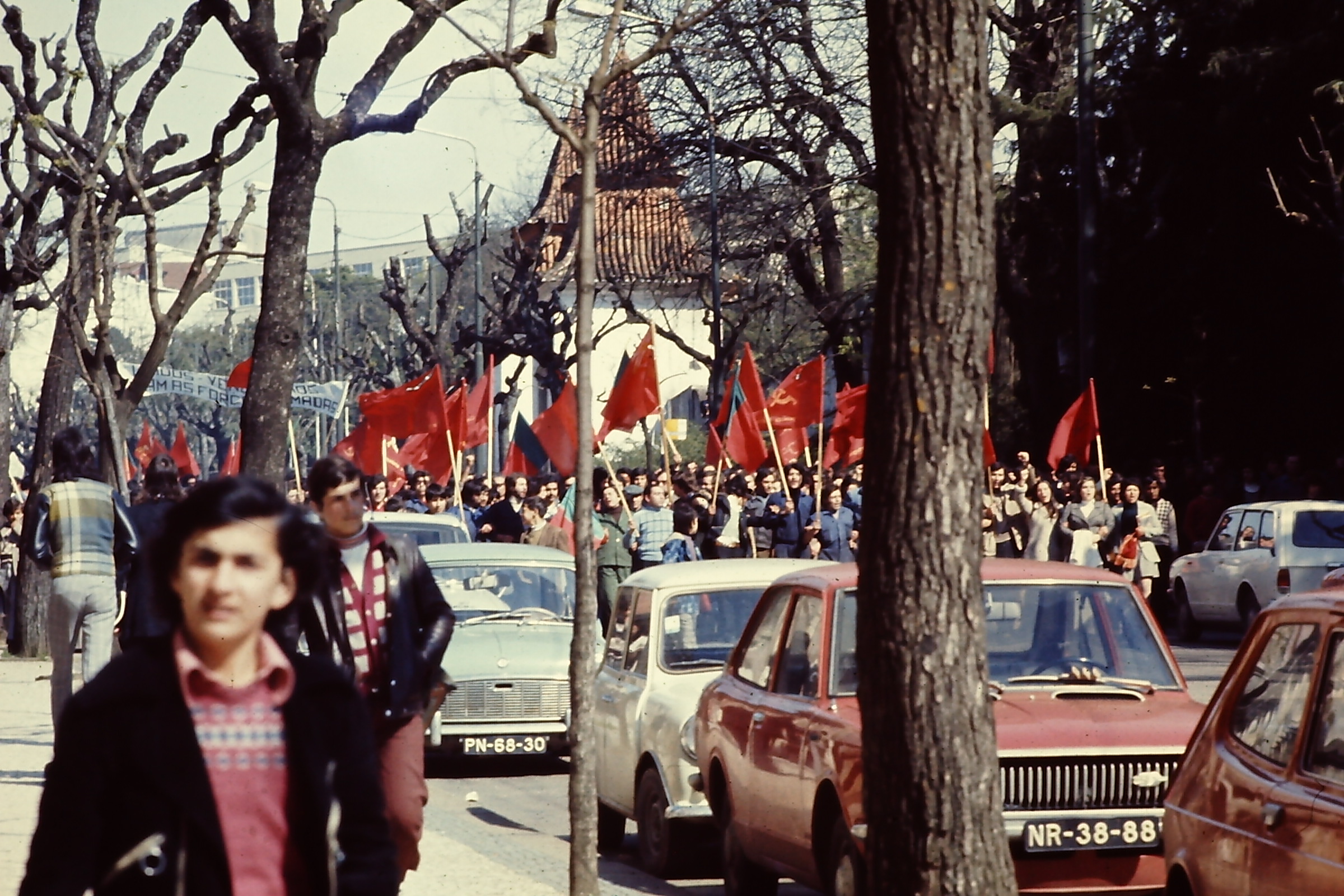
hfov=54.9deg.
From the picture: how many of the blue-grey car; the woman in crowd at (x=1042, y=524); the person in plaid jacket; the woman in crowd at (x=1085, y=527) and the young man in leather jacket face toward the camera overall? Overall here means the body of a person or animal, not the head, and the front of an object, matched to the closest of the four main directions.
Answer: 4

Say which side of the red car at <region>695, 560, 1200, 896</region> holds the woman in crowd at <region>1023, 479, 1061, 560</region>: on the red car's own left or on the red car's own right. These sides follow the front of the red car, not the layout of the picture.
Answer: on the red car's own left

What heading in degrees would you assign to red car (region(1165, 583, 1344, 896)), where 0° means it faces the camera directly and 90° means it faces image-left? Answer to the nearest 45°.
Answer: approximately 315°

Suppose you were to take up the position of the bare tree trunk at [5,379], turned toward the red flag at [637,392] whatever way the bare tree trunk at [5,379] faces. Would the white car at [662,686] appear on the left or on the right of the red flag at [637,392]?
right

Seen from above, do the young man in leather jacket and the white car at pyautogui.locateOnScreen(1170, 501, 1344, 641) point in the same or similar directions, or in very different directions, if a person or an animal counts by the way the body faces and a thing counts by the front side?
very different directions

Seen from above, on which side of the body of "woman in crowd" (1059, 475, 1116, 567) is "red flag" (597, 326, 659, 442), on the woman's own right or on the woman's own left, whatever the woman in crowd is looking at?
on the woman's own right

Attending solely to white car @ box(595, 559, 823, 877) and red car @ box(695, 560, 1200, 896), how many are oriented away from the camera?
0

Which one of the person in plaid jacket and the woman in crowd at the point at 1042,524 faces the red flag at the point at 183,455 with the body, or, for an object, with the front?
the person in plaid jacket

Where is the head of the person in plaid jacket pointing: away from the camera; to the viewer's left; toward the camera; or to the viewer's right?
away from the camera

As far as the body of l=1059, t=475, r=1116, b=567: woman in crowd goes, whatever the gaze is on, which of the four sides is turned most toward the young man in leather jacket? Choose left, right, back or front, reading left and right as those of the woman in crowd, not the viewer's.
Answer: front

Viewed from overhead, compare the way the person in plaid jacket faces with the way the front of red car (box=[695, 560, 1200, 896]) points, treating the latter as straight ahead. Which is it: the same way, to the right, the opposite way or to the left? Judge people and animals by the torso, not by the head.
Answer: the opposite way

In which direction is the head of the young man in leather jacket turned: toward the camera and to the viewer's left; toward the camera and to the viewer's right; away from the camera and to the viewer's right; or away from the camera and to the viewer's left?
toward the camera and to the viewer's right

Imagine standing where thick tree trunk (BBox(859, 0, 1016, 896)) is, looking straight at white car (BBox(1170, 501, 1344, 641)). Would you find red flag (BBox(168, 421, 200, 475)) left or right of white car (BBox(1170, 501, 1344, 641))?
left
